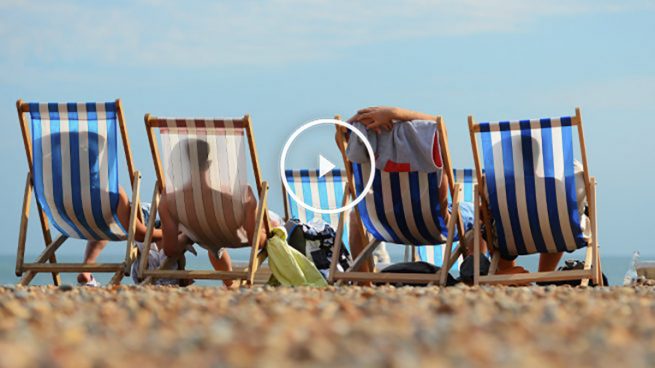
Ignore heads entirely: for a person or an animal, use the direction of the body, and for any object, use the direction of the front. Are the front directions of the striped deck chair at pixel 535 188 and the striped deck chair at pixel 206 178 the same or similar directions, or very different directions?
same or similar directions

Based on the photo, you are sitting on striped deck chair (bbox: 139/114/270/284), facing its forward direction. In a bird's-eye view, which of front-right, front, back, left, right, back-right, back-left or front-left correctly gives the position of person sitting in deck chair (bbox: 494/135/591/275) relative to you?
right

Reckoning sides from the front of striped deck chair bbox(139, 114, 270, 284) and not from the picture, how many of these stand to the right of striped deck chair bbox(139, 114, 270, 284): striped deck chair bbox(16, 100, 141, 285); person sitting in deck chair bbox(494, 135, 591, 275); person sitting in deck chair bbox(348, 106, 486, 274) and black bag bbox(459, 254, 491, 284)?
3

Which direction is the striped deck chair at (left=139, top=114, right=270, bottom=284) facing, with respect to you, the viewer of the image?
facing away from the viewer

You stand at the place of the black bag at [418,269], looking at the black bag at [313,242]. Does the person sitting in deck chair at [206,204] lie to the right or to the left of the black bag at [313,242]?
left

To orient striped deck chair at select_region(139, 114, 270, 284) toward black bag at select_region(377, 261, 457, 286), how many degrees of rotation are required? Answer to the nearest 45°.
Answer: approximately 90° to its right

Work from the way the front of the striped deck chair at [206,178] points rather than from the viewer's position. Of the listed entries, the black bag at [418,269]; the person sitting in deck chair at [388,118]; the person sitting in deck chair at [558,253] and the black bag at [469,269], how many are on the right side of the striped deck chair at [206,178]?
4

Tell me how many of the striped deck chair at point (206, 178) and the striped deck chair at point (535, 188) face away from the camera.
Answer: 2

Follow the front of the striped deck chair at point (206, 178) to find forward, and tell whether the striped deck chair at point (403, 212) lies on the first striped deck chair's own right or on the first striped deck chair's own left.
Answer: on the first striped deck chair's own right

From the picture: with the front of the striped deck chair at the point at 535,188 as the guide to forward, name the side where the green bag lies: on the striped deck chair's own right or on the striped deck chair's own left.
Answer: on the striped deck chair's own left

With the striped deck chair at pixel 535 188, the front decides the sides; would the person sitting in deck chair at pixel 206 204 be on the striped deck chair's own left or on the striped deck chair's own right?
on the striped deck chair's own left

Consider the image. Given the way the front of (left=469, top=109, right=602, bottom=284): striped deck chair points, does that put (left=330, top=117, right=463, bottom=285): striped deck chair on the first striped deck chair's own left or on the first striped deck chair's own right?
on the first striped deck chair's own left

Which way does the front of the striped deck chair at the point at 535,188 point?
away from the camera
